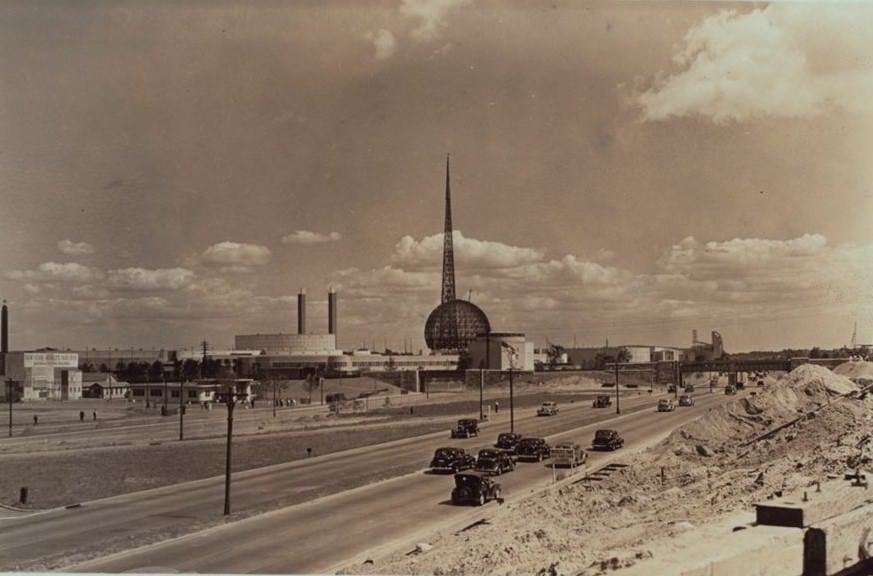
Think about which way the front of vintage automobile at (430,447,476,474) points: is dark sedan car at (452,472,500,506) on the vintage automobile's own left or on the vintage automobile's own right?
on the vintage automobile's own right

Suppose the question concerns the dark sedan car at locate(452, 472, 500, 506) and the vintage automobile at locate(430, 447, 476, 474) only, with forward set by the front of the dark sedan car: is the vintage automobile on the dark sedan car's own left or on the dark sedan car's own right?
on the dark sedan car's own left

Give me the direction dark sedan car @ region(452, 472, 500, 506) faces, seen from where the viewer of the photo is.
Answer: facing away from the viewer and to the right of the viewer

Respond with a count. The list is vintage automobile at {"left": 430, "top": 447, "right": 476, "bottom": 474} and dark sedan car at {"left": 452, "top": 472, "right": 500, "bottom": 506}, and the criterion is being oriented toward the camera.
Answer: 0

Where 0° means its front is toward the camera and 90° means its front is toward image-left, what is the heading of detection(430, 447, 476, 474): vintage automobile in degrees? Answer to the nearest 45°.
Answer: approximately 225°

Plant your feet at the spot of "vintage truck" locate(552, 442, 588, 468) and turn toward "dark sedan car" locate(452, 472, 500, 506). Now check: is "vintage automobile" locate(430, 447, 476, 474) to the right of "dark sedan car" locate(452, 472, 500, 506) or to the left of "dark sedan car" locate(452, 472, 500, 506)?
right

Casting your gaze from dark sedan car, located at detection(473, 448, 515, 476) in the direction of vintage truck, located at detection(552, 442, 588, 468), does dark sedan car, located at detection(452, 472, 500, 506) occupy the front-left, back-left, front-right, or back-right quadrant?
back-right

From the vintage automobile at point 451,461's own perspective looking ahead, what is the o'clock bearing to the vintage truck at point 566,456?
the vintage truck at point 566,456 is roughly at 1 o'clock from the vintage automobile at point 451,461.

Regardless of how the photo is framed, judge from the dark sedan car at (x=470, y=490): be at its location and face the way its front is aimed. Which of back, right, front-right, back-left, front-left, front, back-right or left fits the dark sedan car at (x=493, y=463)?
front-left
